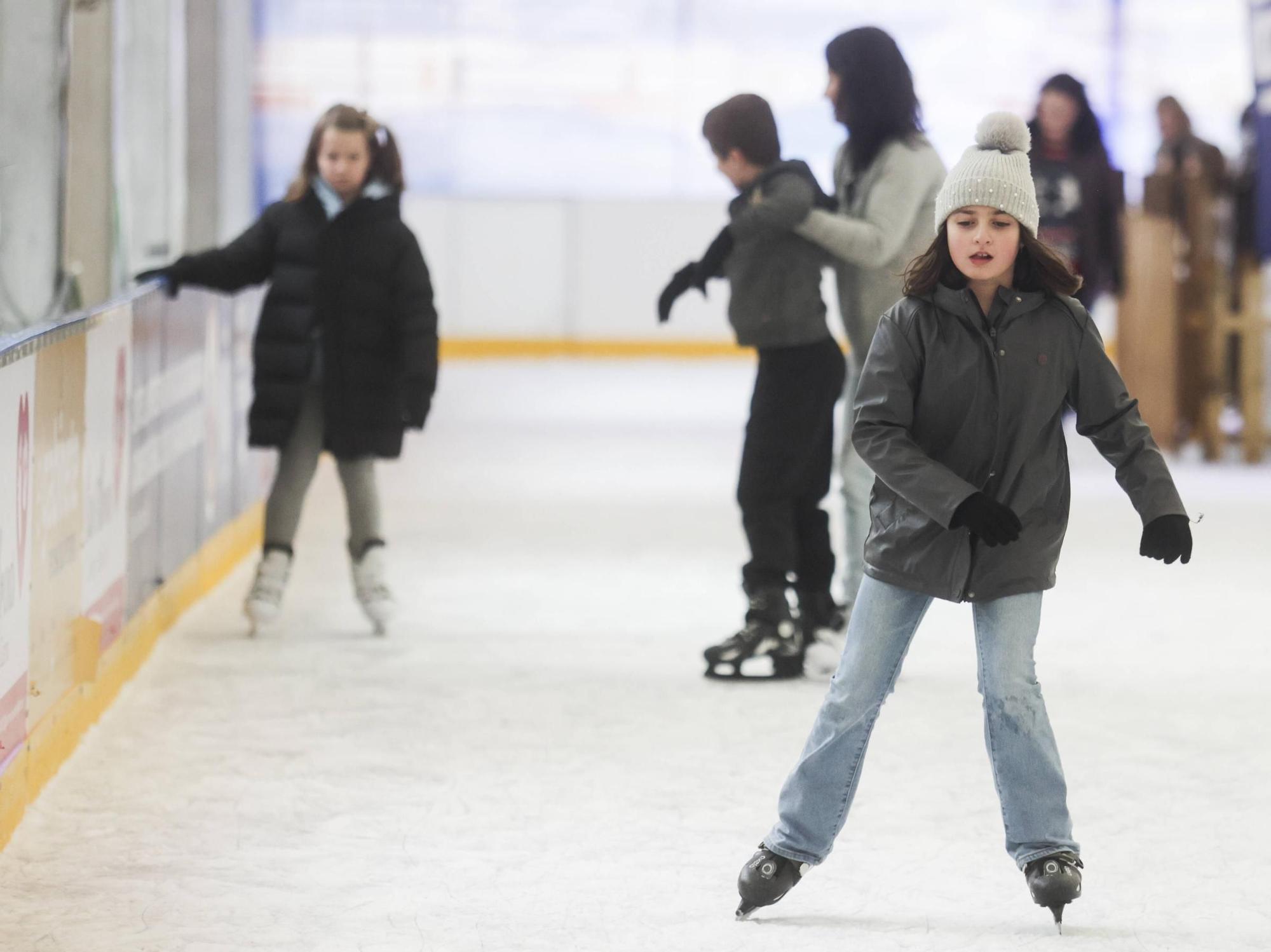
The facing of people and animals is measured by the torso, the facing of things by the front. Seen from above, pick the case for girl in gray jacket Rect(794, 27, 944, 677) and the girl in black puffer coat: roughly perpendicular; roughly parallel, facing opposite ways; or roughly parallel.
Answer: roughly perpendicular

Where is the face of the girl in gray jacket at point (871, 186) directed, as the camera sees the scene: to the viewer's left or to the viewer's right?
to the viewer's left

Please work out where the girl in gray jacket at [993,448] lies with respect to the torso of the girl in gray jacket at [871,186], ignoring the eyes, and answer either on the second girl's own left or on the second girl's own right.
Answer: on the second girl's own left

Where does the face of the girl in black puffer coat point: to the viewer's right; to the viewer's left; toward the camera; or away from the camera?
toward the camera

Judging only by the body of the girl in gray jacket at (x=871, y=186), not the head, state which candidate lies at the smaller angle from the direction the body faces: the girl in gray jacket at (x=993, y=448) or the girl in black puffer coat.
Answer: the girl in black puffer coat

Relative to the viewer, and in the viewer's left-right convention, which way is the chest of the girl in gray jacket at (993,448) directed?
facing the viewer

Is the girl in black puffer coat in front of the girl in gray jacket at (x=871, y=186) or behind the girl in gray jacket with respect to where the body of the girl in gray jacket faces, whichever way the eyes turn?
in front

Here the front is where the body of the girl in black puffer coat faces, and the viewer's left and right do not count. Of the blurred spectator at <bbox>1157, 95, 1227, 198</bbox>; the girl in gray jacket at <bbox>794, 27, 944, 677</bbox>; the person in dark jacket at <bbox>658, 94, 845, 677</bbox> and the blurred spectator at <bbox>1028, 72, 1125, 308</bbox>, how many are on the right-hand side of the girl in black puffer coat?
0

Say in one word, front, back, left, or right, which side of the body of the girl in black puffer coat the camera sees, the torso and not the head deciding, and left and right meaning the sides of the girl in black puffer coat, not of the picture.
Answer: front

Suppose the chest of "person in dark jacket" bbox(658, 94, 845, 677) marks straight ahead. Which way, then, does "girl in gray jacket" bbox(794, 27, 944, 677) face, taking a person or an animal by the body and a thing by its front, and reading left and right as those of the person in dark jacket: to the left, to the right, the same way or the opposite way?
the same way

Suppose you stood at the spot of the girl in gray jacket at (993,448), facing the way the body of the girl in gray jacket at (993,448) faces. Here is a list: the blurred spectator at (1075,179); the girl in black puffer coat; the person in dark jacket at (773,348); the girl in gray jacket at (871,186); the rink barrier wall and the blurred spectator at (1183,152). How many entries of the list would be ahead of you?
0

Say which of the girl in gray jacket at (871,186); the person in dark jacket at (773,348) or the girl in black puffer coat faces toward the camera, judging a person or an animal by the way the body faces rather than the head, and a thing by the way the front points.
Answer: the girl in black puffer coat

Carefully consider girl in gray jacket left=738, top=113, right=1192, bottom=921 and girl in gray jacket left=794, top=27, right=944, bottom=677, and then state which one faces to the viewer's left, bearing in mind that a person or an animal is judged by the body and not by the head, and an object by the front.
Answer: girl in gray jacket left=794, top=27, right=944, bottom=677

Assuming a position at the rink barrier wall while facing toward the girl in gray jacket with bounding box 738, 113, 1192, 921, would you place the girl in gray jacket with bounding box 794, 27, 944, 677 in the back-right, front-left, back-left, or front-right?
front-left

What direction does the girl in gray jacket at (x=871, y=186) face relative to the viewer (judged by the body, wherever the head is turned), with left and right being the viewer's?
facing to the left of the viewer

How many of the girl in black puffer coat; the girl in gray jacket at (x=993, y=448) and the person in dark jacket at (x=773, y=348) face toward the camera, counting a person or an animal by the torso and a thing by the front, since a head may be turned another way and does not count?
2

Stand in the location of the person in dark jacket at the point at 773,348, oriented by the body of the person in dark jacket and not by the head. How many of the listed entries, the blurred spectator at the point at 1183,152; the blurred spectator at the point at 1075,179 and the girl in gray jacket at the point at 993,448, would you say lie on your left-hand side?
1

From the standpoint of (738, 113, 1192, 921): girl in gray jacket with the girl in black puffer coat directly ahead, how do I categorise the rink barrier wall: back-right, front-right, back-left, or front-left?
front-left

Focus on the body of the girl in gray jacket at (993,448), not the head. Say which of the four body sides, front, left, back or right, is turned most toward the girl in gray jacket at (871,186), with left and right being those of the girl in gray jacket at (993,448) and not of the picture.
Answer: back

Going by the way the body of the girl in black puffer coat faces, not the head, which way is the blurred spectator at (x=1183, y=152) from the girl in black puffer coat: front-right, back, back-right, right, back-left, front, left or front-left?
back-left

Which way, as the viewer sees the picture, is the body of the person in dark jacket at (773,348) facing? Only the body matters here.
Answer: to the viewer's left

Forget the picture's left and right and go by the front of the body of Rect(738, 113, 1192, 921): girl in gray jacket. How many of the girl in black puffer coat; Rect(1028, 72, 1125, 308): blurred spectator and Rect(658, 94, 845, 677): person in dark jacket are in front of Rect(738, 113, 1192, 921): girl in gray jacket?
0

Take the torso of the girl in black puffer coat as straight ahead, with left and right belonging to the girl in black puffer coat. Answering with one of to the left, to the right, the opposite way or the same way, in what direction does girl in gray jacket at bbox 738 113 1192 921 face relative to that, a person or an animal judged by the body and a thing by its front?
the same way
